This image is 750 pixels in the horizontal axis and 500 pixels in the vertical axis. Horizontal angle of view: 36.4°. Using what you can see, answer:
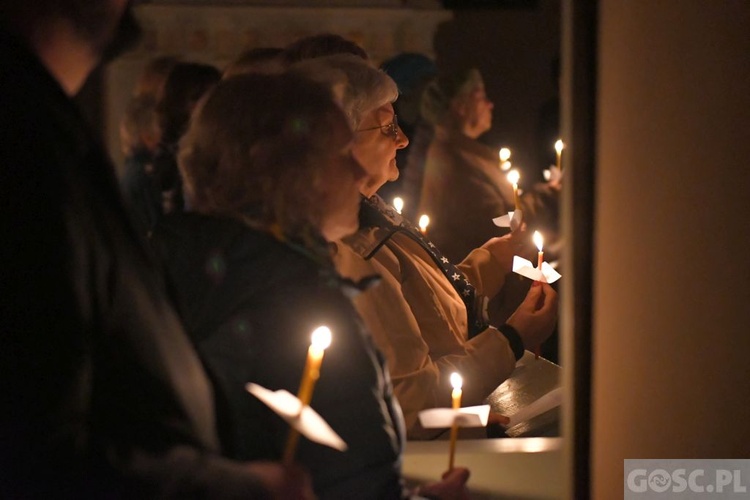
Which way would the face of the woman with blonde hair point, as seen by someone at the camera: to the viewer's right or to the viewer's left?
to the viewer's right

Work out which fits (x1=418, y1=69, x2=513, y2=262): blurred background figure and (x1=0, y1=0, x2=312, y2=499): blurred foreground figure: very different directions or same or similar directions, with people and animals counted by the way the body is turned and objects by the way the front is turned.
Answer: same or similar directions

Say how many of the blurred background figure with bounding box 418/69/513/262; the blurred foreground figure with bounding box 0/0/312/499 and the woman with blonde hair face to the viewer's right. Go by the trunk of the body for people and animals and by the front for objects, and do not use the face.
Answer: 3

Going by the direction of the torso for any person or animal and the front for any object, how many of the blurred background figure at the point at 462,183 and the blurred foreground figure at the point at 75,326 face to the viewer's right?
2

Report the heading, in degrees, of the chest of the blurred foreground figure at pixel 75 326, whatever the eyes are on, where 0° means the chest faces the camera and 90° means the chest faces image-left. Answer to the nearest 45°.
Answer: approximately 270°

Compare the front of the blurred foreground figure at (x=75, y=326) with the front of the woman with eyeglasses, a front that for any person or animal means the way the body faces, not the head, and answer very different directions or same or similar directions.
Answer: same or similar directions

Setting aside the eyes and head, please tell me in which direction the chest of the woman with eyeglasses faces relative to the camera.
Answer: to the viewer's right

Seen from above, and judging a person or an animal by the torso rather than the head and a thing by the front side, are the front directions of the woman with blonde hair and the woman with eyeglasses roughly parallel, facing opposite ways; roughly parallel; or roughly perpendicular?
roughly parallel

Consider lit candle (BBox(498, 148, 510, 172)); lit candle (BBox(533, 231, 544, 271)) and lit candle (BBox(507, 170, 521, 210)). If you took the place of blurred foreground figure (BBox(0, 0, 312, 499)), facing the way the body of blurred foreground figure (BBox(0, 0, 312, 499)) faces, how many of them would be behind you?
0

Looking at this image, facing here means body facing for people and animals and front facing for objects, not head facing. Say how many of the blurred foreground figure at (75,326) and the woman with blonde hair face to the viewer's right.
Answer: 2

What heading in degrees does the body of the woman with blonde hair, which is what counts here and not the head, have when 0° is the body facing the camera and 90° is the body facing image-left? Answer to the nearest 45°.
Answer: approximately 270°

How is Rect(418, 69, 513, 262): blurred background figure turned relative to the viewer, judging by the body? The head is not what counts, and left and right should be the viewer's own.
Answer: facing to the right of the viewer

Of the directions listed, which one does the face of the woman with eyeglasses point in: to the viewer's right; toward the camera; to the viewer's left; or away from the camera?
to the viewer's right
